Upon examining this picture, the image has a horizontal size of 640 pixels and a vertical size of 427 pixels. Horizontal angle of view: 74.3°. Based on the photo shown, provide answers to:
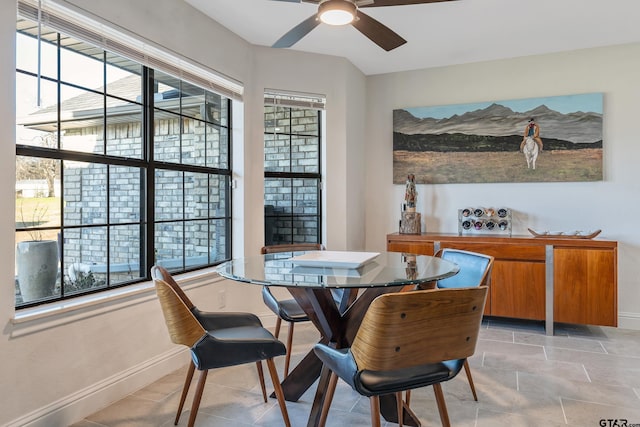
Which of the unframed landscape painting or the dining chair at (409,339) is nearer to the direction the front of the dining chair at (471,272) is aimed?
the dining chair

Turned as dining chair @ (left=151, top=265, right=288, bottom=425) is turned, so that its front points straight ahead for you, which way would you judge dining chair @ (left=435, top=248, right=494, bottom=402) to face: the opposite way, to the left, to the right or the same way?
the opposite way

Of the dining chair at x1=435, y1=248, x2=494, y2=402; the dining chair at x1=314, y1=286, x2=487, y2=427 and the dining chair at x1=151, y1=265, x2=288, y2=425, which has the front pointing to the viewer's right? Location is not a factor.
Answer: the dining chair at x1=151, y1=265, x2=288, y2=425

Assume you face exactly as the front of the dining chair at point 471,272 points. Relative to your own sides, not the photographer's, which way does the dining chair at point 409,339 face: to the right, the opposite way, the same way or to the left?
to the right

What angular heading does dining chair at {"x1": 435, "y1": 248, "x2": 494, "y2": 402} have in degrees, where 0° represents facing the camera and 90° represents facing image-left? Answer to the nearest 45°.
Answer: approximately 45°

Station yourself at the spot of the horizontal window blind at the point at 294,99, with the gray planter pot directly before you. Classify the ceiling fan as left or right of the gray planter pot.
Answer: left

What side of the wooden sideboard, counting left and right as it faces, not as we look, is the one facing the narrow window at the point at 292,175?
right

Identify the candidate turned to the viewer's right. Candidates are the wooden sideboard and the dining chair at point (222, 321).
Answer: the dining chair

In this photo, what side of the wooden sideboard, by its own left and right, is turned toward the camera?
front

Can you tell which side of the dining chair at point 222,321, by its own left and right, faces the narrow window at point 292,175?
left

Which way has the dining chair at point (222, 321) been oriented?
to the viewer's right

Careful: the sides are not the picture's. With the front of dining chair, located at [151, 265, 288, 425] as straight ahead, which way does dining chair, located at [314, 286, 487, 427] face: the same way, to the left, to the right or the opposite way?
to the left

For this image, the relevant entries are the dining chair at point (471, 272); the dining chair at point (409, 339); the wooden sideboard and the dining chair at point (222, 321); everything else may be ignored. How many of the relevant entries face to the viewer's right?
1

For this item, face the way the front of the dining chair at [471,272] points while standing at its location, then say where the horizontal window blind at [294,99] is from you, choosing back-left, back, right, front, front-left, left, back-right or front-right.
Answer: right

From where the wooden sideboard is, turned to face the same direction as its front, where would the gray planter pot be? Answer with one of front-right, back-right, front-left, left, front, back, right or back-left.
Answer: front-right

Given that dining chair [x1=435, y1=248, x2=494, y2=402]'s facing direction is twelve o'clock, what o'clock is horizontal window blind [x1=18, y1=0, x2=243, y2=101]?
The horizontal window blind is roughly at 1 o'clock from the dining chair.

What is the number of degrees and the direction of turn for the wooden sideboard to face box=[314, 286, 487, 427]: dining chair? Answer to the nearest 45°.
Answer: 0° — it already faces it

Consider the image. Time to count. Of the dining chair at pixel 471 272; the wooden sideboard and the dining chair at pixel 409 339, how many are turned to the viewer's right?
0

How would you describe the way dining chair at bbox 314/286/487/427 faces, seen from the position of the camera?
facing away from the viewer and to the left of the viewer
